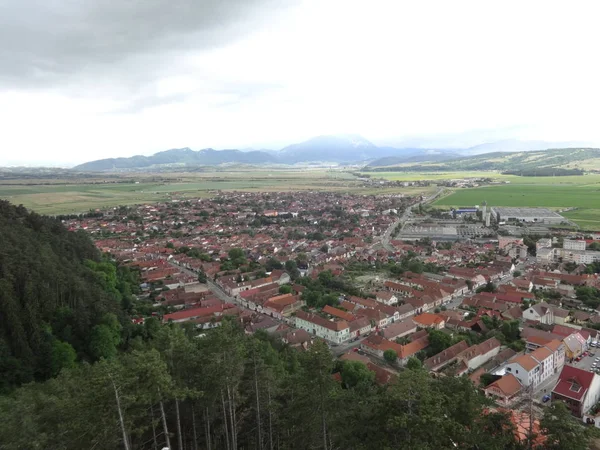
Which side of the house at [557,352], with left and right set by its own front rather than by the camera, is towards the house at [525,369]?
right

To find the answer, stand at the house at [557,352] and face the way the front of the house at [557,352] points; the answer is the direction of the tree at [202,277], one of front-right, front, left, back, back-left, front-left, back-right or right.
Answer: back-right

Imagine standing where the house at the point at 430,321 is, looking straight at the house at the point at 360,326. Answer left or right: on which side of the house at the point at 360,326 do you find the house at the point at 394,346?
left

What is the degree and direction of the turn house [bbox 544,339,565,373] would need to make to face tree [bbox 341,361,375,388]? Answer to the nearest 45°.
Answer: approximately 90° to its right

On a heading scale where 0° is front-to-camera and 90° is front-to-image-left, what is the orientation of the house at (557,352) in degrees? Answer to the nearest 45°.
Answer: approximately 315°

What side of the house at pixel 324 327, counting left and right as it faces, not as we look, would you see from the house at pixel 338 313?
back

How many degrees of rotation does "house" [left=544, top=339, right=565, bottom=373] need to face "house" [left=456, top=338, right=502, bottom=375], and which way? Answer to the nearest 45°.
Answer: approximately 90° to its right

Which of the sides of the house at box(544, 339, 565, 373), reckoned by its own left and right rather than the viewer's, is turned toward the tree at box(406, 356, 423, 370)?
right

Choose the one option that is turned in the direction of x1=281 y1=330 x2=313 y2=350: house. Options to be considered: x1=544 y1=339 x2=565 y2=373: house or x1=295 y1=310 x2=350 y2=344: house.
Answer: x1=295 y1=310 x2=350 y2=344: house

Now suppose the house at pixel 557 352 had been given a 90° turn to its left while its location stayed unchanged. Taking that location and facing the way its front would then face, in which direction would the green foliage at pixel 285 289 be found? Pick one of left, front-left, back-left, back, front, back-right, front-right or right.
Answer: back-left

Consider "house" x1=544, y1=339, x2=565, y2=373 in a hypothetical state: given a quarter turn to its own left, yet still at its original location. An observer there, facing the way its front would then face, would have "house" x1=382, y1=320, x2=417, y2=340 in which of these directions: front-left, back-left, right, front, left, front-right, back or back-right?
back-left
